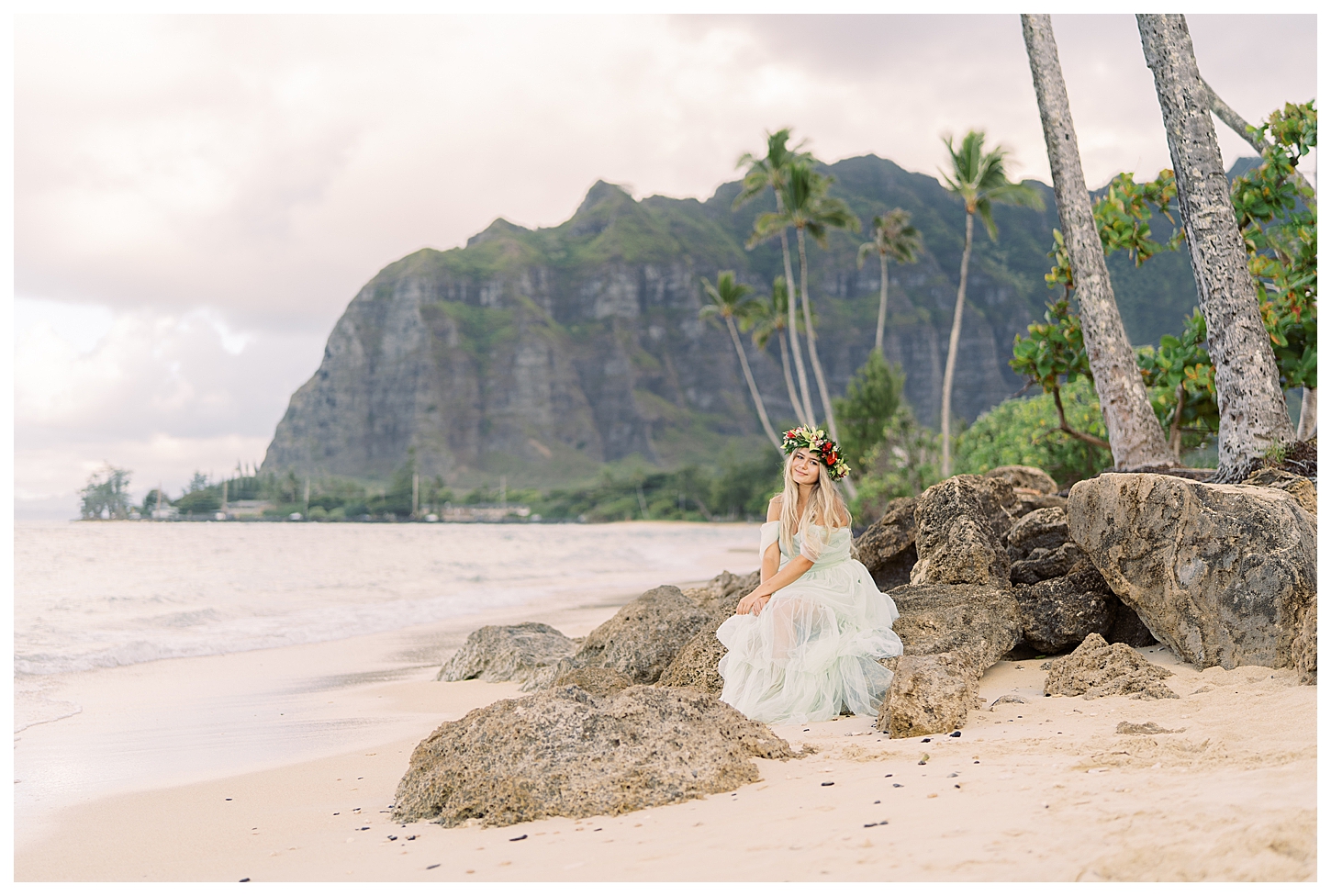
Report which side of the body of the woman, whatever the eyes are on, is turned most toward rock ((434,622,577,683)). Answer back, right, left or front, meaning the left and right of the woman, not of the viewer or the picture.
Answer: right

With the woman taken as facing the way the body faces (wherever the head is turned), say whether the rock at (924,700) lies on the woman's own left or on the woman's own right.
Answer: on the woman's own left

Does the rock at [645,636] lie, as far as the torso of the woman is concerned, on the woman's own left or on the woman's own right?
on the woman's own right

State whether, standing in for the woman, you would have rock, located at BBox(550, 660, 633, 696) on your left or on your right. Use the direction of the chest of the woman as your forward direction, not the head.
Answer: on your right

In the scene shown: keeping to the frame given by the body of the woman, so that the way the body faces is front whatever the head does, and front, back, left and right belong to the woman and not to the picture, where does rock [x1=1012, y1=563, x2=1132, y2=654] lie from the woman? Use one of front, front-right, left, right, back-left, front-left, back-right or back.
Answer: back

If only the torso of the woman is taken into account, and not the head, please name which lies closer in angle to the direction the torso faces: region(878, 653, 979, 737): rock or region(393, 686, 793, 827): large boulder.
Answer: the large boulder

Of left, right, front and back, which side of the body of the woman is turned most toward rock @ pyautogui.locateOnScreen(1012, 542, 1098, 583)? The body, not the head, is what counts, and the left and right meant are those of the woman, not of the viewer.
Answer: back

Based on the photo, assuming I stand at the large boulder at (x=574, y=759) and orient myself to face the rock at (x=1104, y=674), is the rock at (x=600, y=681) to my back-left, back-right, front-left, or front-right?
front-left

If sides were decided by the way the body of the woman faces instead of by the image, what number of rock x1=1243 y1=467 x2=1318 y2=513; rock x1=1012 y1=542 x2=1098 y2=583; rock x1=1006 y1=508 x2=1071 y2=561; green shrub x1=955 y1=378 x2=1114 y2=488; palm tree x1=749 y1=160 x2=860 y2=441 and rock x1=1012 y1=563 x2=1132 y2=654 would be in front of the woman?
0

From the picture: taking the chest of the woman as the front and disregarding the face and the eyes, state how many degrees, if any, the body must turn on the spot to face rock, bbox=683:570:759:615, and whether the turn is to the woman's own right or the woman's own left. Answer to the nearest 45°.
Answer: approximately 135° to the woman's own right

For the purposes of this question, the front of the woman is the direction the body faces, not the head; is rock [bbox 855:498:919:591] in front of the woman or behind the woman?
behind

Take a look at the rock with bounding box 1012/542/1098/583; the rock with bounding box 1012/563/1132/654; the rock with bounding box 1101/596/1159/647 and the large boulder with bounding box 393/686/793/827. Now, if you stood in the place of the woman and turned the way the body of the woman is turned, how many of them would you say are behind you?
3

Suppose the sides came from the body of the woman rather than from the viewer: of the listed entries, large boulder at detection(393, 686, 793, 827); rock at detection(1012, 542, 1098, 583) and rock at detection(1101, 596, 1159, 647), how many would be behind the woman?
2

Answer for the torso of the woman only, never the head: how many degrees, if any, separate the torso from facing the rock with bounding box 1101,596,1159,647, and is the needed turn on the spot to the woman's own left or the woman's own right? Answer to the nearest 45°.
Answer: approximately 180°

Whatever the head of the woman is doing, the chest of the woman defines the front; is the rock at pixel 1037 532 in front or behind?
behind

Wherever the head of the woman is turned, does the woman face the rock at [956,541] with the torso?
no

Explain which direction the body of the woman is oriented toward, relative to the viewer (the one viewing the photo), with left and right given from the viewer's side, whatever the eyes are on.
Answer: facing the viewer and to the left of the viewer

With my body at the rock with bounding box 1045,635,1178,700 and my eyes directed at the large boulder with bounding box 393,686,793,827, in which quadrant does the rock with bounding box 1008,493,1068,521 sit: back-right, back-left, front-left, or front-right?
back-right
